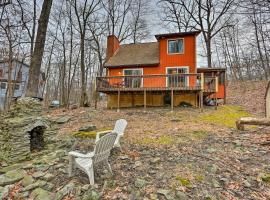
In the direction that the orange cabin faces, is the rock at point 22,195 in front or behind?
in front

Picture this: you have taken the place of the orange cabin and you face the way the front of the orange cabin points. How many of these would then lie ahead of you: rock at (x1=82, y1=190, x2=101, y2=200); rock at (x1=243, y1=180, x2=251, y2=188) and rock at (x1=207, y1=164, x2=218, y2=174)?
3

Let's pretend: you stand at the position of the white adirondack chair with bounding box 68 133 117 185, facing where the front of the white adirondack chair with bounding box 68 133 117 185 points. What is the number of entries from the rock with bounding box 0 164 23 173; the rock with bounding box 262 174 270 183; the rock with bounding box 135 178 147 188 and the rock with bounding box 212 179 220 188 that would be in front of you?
1

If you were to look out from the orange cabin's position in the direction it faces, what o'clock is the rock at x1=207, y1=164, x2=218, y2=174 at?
The rock is roughly at 12 o'clock from the orange cabin.

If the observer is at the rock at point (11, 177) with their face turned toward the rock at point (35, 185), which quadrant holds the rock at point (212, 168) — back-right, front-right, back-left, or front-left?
front-left

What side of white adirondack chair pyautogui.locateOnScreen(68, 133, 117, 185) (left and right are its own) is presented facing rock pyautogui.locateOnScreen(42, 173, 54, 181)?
front

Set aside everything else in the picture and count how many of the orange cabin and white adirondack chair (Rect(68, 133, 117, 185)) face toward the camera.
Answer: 1

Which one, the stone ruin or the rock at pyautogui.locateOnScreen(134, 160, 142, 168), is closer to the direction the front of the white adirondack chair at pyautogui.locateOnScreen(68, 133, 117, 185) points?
the stone ruin

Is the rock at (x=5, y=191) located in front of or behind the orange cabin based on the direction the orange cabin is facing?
in front

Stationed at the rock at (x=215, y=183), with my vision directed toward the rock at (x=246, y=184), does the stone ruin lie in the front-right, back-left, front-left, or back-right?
back-left

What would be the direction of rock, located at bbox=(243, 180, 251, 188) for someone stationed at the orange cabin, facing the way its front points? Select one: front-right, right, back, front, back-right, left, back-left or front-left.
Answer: front

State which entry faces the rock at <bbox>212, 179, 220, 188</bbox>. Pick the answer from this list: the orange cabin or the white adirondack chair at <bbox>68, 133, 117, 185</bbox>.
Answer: the orange cabin

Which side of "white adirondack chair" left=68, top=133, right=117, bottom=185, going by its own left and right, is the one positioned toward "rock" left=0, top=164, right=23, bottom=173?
front

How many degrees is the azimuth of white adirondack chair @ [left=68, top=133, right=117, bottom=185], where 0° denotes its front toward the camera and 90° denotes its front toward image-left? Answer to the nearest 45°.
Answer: approximately 135°

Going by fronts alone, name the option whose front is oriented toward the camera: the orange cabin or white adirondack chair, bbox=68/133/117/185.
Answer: the orange cabin

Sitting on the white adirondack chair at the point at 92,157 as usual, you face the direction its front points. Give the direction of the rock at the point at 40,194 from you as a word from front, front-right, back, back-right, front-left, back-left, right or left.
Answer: front-left

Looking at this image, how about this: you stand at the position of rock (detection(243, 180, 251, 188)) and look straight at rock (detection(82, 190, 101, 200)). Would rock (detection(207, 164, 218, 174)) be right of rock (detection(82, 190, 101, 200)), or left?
right

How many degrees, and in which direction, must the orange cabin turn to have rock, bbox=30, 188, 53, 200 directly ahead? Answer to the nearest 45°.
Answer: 0° — it already faces it

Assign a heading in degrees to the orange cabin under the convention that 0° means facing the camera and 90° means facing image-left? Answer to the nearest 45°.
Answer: approximately 0°

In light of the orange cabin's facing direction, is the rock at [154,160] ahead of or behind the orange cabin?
ahead
